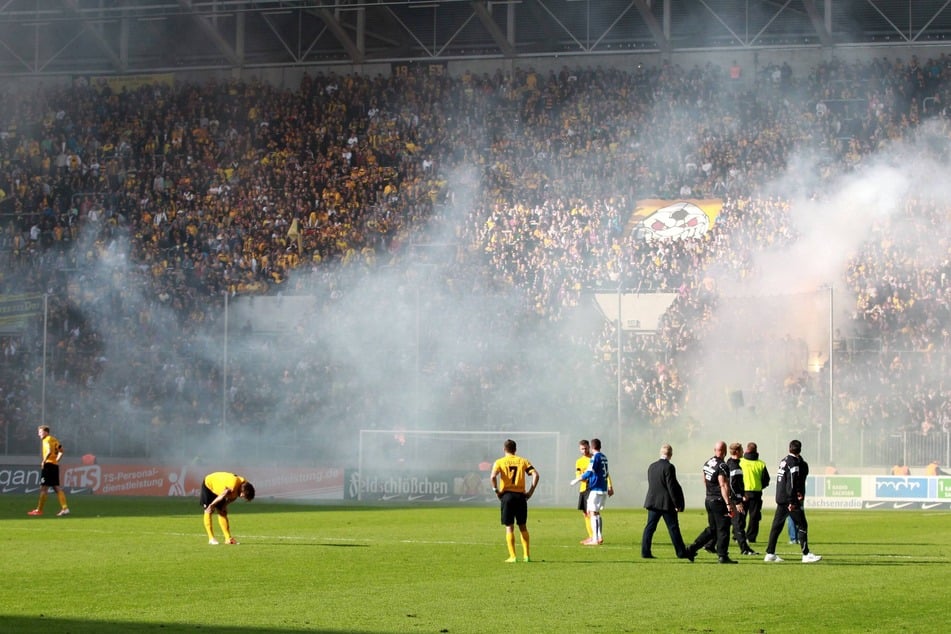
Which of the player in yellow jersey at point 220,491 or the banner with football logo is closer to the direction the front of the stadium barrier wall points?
the player in yellow jersey

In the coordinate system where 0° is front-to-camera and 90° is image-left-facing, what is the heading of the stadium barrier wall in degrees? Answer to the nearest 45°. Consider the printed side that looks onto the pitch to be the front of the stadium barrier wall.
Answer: approximately 0°

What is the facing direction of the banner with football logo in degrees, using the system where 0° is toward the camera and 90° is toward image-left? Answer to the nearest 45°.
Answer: approximately 0°

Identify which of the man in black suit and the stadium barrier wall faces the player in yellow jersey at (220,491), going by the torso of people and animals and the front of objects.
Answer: the stadium barrier wall

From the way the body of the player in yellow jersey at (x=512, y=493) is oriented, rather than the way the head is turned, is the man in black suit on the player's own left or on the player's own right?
on the player's own right

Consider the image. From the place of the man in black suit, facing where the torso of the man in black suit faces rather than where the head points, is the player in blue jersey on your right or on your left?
on your left

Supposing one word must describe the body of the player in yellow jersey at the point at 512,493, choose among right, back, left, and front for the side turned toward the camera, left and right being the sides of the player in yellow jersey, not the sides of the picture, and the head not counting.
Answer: back
